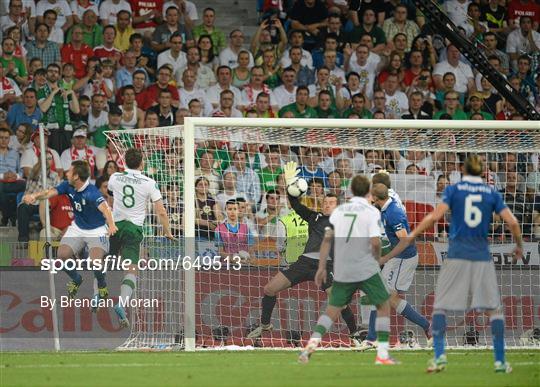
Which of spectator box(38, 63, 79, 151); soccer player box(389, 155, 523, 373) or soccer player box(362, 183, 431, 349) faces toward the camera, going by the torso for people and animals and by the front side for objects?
the spectator

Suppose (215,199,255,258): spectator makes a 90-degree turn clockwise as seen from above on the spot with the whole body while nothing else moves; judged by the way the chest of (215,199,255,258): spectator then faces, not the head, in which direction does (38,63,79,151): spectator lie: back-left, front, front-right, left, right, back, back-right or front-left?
front-right

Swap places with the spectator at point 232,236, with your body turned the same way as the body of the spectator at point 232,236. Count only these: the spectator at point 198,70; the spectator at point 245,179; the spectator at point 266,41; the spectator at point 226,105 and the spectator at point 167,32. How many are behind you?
5

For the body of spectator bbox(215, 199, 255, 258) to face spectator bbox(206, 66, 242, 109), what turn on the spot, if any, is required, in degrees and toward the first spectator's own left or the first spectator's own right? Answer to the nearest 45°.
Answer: approximately 180°

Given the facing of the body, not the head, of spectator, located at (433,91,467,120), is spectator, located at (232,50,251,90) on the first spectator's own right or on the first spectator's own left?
on the first spectator's own right

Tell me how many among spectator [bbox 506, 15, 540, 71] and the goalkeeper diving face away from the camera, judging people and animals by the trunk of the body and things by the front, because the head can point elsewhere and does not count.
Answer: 0

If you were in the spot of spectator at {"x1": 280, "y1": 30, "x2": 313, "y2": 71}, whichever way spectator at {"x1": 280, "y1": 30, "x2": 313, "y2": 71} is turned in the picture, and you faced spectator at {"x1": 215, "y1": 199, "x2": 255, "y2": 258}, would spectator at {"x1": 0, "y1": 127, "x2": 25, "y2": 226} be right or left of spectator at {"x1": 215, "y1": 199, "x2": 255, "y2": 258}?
right

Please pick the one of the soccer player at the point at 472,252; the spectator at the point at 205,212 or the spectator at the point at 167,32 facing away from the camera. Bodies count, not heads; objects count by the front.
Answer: the soccer player

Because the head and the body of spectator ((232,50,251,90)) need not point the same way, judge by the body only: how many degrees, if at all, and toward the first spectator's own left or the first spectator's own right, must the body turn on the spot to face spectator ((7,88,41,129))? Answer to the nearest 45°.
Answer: approximately 45° to the first spectator's own right

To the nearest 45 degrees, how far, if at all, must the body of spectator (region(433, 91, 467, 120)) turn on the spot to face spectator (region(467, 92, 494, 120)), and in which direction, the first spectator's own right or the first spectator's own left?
approximately 90° to the first spectator's own left
